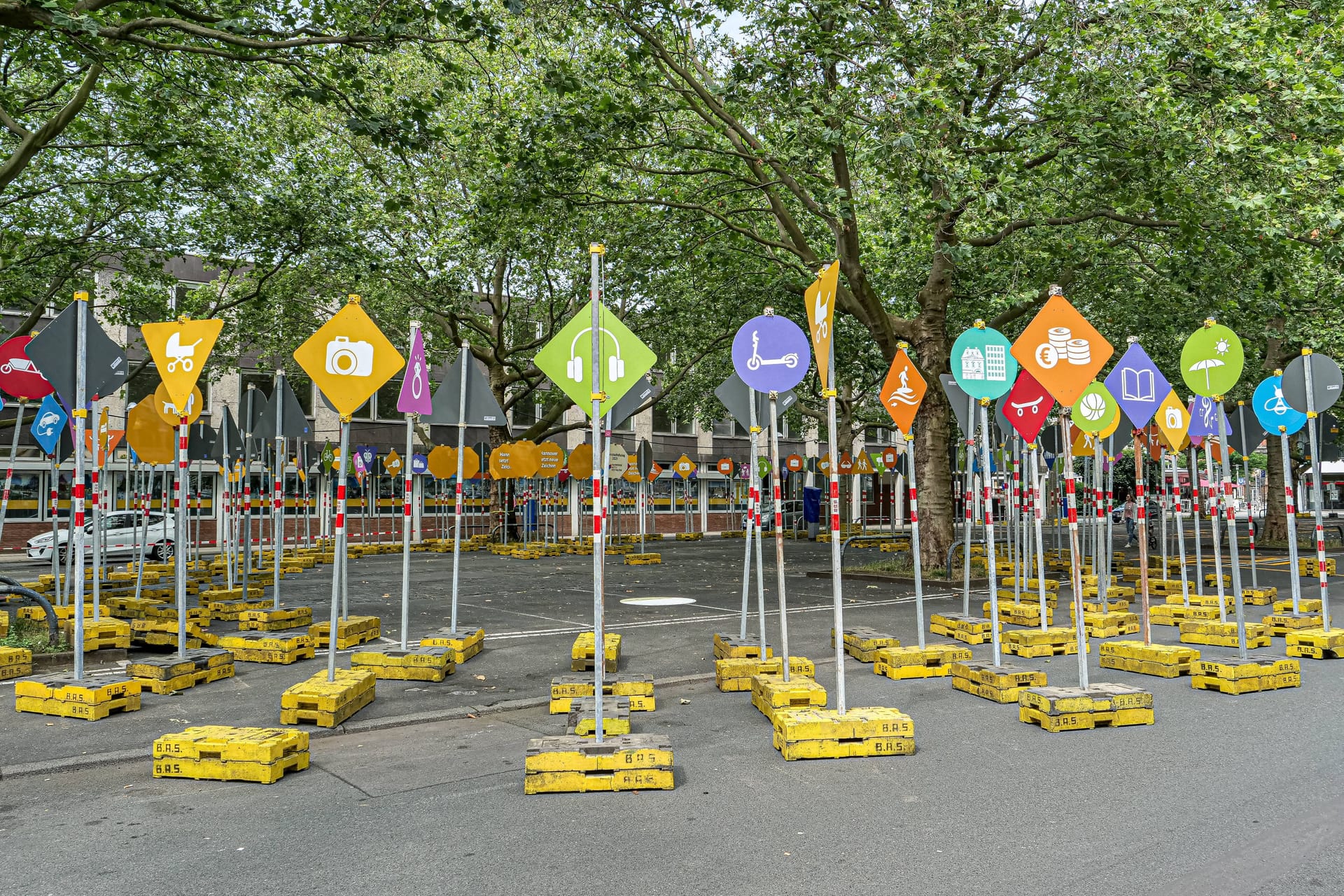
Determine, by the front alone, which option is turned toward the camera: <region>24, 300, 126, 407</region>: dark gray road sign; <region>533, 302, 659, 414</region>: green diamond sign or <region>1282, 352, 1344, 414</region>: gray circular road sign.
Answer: the green diamond sign

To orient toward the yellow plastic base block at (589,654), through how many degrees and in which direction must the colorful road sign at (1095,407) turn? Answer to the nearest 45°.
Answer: approximately 45° to its right

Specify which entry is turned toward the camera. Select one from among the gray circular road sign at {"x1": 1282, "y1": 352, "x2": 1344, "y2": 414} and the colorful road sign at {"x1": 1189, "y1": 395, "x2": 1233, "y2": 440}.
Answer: the colorful road sign at {"x1": 1189, "y1": 395, "x2": 1233, "y2": 440}

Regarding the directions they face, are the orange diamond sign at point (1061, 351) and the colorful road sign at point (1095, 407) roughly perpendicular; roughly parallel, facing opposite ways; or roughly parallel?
roughly parallel

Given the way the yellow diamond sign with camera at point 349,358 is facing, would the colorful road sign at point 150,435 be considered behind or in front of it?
behind

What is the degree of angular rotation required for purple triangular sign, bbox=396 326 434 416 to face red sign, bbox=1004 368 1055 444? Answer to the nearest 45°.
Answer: approximately 45° to its left

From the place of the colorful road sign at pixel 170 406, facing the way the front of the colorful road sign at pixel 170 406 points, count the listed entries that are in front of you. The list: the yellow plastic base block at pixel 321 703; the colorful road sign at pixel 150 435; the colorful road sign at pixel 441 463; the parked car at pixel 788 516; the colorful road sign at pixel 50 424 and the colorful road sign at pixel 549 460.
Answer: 1

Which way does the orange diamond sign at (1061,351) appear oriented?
toward the camera

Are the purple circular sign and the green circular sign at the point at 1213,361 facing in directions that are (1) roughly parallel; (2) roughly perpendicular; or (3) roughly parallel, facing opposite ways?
roughly parallel

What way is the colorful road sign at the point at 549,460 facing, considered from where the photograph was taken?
facing the viewer

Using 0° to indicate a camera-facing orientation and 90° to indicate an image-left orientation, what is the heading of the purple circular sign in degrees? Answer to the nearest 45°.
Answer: approximately 0°

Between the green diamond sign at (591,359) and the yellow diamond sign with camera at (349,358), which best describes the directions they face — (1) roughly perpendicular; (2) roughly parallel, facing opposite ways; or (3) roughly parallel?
roughly parallel

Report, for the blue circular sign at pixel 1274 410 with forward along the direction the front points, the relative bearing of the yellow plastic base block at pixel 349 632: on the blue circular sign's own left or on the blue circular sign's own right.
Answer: on the blue circular sign's own right

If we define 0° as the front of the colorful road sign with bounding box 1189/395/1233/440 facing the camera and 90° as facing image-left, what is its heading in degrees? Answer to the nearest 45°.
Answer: approximately 0°

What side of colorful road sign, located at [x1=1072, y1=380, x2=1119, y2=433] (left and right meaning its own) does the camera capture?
front

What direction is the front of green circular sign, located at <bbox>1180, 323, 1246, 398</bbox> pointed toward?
toward the camera

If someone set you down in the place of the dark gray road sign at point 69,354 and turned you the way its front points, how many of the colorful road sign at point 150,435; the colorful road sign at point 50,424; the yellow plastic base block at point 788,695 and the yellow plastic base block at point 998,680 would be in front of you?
2
